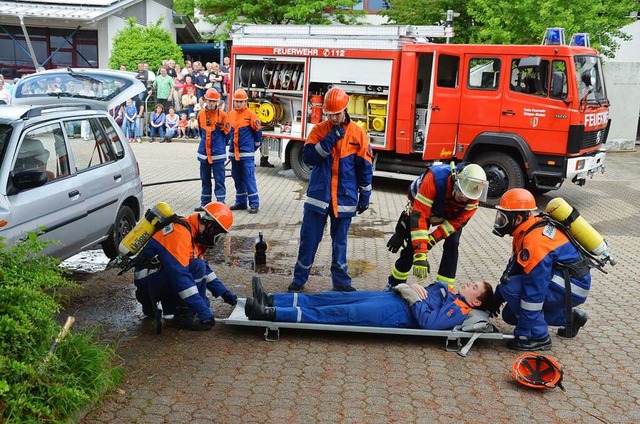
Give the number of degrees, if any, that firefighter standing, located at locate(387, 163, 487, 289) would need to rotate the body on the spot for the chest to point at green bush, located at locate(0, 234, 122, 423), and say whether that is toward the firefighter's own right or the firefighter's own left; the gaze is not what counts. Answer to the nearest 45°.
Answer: approximately 90° to the firefighter's own right

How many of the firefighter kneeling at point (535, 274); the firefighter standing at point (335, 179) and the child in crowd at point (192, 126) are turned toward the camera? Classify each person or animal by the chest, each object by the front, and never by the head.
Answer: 2

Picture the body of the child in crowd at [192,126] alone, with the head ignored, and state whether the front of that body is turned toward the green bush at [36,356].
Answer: yes

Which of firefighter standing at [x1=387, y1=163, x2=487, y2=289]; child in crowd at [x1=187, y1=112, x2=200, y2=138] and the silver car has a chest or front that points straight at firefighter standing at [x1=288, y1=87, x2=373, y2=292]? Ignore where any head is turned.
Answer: the child in crowd

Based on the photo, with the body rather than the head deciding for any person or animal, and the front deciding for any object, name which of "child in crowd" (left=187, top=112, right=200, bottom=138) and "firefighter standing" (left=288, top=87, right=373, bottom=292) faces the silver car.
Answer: the child in crowd

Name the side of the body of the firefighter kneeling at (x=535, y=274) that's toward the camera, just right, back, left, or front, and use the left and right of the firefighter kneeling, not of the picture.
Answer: left

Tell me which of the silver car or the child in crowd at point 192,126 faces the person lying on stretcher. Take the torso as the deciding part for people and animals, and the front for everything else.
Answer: the child in crowd

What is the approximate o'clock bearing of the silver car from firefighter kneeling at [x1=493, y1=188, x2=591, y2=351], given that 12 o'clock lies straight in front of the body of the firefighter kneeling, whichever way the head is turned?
The silver car is roughly at 12 o'clock from the firefighter kneeling.

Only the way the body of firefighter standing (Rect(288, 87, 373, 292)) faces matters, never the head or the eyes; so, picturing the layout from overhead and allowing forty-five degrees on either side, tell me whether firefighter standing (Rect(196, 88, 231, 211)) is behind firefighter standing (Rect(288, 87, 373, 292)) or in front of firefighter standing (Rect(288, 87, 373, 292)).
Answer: behind

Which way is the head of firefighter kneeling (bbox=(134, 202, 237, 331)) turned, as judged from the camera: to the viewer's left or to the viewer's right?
to the viewer's right

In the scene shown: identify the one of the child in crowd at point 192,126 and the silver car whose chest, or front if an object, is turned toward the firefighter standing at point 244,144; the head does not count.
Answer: the child in crowd

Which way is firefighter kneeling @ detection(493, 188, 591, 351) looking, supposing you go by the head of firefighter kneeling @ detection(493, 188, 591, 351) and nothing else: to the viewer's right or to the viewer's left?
to the viewer's left

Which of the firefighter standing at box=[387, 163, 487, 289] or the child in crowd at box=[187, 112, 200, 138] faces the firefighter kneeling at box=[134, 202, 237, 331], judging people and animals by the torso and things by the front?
the child in crowd

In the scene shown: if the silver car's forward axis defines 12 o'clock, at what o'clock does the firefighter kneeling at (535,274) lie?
The firefighter kneeling is roughly at 9 o'clock from the silver car.
